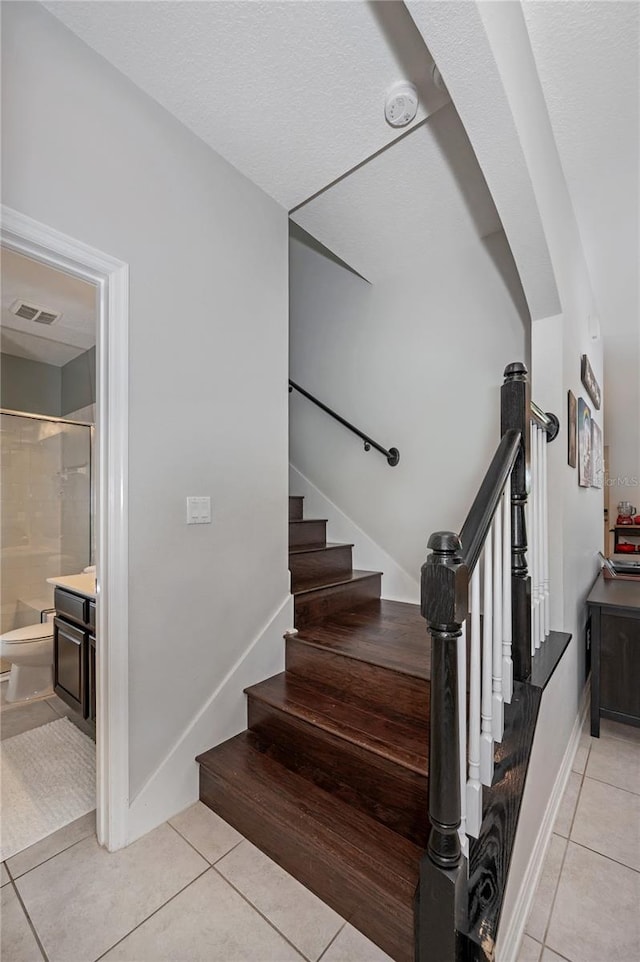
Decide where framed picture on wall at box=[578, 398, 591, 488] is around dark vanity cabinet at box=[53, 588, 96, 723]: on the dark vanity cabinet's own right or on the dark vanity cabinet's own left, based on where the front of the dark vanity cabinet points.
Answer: on the dark vanity cabinet's own left

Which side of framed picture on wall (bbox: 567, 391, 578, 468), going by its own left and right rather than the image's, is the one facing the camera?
right

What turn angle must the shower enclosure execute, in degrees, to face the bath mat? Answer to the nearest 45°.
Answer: approximately 45° to its right

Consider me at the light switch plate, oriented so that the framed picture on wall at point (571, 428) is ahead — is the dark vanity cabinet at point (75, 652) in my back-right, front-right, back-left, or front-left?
back-left

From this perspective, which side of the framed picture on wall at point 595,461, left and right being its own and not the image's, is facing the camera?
right

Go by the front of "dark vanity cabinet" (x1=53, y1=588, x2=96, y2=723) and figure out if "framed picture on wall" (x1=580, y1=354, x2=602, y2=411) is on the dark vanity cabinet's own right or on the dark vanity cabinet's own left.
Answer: on the dark vanity cabinet's own left
